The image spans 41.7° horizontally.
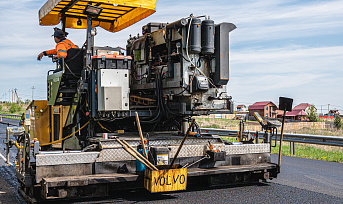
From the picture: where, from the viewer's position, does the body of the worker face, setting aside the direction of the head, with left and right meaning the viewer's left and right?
facing to the left of the viewer
